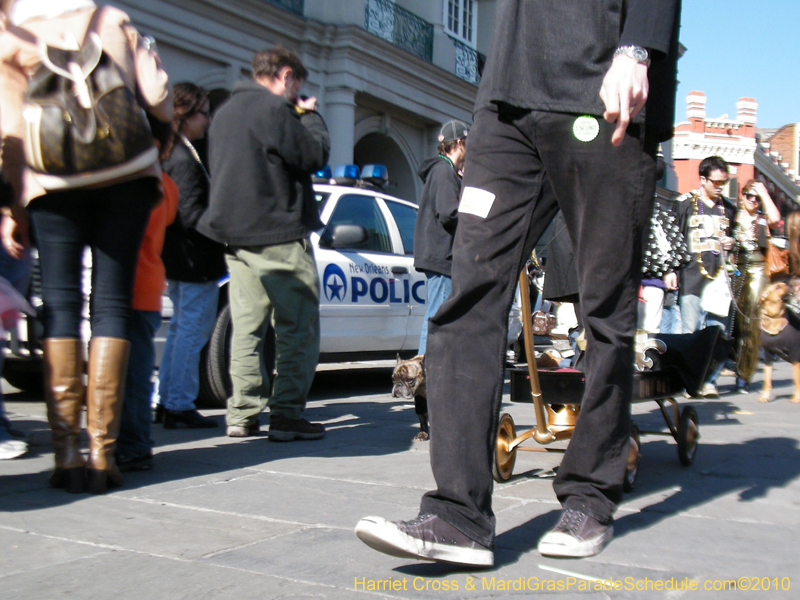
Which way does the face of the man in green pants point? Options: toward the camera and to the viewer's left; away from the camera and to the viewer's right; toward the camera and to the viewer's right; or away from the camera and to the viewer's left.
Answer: away from the camera and to the viewer's right

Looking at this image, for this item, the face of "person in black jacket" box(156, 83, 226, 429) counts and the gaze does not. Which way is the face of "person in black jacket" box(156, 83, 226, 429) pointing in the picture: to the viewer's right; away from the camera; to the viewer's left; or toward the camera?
to the viewer's right

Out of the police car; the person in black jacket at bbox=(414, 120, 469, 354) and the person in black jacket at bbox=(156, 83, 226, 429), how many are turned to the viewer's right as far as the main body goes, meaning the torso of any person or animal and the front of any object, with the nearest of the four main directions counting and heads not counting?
2

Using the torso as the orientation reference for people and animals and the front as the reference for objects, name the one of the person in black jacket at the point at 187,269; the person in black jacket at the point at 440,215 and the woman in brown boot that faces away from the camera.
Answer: the woman in brown boot

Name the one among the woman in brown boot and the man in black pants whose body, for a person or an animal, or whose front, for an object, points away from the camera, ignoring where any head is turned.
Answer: the woman in brown boot

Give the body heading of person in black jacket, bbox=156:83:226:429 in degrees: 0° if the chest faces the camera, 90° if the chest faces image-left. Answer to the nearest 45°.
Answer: approximately 270°

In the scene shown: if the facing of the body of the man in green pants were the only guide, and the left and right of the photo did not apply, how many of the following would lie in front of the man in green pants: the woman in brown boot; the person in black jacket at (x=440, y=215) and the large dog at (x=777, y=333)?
2

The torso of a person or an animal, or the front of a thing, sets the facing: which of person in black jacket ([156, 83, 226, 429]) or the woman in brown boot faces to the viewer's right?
the person in black jacket

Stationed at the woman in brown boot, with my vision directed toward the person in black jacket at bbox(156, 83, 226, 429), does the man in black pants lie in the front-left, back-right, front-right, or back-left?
back-right

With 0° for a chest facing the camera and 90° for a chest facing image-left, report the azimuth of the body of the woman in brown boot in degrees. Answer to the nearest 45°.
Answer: approximately 180°

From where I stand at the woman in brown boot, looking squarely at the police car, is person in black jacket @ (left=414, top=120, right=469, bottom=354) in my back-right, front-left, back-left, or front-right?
front-right
